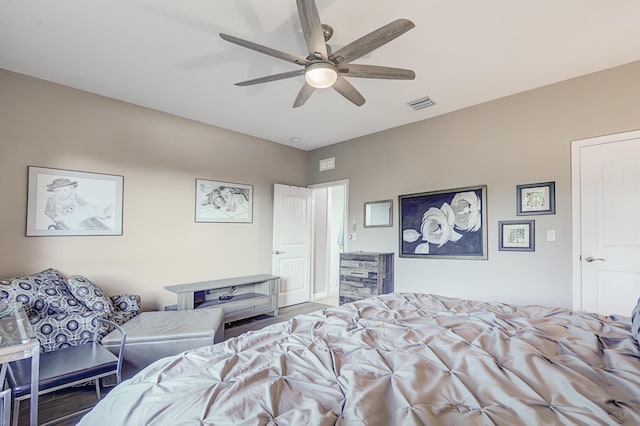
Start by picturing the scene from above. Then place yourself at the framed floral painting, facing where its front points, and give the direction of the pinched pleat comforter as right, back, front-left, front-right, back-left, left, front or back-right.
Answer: front-left

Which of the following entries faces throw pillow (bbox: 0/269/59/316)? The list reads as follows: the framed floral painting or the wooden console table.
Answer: the framed floral painting

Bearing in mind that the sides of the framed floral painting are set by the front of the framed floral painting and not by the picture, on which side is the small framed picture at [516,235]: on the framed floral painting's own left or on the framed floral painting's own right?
on the framed floral painting's own left

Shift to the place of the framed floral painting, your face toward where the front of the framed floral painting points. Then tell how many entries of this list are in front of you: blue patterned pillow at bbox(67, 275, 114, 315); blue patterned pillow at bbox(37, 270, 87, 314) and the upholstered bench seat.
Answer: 3

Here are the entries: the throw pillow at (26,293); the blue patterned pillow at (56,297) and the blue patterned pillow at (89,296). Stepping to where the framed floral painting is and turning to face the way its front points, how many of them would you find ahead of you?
3

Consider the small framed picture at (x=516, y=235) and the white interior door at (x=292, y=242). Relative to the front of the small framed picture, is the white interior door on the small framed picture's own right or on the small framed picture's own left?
on the small framed picture's own right

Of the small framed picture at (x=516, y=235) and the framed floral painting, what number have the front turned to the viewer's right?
0

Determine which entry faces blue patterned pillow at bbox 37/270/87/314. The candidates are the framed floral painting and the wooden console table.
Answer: the framed floral painting

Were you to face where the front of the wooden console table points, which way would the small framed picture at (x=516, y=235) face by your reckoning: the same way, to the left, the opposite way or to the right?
to the right

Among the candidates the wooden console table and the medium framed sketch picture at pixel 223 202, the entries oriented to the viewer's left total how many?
0

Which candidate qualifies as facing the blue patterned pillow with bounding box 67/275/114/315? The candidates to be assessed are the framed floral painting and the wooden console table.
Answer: the framed floral painting

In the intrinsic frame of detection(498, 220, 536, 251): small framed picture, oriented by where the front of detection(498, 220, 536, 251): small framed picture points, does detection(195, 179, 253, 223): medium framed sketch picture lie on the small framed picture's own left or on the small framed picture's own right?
on the small framed picture's own right

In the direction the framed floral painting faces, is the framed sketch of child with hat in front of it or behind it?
in front

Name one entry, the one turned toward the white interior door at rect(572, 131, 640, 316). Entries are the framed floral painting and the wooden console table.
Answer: the wooden console table

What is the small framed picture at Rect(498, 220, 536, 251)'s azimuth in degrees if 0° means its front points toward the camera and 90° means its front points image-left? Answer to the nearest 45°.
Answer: approximately 0°

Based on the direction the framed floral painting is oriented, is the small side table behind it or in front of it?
in front

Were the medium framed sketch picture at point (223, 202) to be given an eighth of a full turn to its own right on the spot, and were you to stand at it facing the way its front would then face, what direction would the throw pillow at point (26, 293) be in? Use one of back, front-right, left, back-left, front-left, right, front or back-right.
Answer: front-right
